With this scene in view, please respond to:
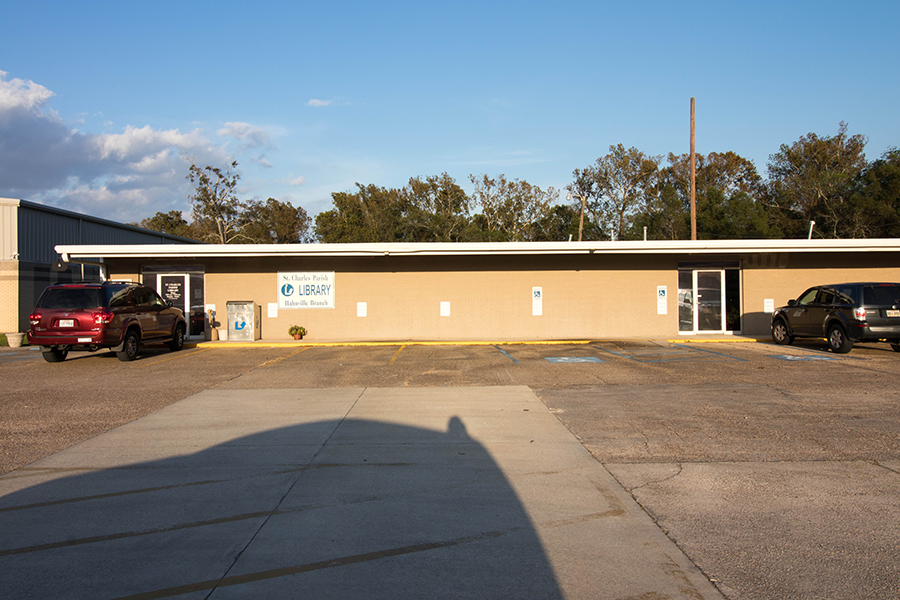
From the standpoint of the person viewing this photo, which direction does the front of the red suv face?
facing away from the viewer and to the right of the viewer

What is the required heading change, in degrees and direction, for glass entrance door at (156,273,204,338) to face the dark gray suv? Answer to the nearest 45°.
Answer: approximately 45° to its left

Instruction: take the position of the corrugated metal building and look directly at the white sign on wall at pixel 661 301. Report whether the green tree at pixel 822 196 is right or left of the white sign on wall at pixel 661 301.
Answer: left

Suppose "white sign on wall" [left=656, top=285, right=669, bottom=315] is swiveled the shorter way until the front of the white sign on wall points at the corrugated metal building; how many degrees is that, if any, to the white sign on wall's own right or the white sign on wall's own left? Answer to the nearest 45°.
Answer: approximately 90° to the white sign on wall's own right

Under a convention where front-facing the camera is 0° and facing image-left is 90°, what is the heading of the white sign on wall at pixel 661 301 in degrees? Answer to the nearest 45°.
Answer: approximately 0°

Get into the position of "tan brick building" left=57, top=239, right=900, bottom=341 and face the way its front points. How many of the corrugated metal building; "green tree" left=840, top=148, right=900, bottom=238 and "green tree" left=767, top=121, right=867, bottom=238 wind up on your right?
1

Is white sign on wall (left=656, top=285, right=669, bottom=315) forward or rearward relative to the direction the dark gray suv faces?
forward

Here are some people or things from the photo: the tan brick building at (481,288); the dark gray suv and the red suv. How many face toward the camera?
1

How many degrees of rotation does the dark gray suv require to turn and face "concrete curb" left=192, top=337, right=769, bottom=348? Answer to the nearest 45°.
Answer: approximately 45° to its left

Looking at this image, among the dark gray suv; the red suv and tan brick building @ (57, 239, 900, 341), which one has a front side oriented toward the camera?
the tan brick building

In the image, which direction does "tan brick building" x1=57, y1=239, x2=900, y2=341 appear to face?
toward the camera

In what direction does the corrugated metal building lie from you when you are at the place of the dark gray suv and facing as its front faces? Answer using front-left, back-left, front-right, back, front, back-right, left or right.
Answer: front-left

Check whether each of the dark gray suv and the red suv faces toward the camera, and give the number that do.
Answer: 0
